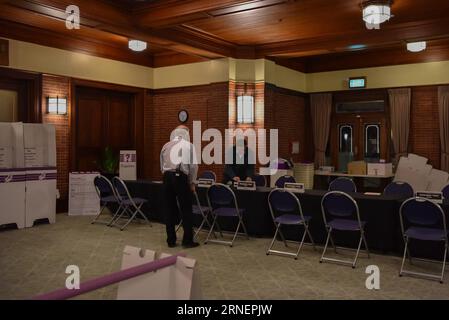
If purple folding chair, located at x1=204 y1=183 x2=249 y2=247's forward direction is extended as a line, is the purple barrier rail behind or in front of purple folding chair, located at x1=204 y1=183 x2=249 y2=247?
behind

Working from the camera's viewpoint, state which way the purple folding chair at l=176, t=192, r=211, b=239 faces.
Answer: facing away from the viewer and to the right of the viewer

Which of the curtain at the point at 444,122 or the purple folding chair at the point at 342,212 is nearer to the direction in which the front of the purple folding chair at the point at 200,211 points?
the curtain

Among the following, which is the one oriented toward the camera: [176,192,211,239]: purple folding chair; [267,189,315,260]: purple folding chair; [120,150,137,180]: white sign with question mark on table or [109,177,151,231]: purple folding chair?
the white sign with question mark on table

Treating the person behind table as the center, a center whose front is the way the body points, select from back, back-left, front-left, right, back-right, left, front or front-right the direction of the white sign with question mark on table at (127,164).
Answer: back-right

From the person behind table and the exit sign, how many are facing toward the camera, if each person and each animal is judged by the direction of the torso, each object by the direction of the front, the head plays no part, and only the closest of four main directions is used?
2

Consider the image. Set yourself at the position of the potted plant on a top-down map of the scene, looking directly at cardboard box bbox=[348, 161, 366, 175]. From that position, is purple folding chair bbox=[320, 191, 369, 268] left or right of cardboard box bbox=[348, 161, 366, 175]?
right

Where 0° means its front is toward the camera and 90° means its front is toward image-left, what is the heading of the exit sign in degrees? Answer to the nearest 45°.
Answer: approximately 0°

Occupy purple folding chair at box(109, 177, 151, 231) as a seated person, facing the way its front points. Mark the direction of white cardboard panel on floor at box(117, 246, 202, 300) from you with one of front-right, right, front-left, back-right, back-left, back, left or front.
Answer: back-right

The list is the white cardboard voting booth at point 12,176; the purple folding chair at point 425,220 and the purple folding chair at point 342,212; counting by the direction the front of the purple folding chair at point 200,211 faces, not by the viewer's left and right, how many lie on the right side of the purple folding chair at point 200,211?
2
